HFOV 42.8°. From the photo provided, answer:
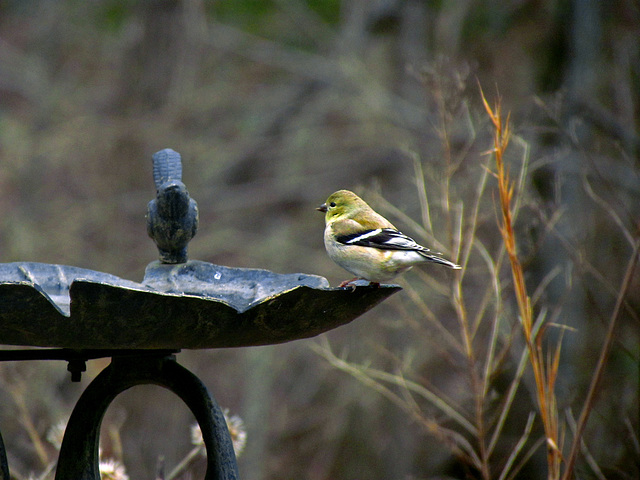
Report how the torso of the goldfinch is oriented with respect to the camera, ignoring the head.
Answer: to the viewer's left
